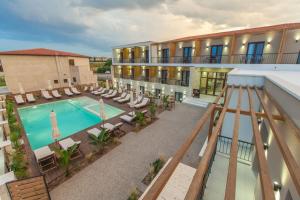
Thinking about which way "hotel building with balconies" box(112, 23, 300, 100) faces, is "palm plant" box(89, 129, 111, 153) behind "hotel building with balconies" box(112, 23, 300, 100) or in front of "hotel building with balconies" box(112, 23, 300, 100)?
in front

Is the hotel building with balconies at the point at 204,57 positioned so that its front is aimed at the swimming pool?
yes

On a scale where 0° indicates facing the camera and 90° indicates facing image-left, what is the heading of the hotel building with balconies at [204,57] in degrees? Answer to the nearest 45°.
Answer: approximately 45°

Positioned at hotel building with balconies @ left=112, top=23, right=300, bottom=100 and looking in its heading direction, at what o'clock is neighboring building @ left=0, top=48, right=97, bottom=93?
neighboring building @ left=0, top=48, right=97, bottom=93 is roughly at 1 o'clock from hotel building with balconies @ left=112, top=23, right=300, bottom=100.

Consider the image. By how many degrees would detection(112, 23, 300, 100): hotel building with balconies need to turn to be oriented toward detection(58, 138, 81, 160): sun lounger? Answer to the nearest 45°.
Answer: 0° — it already faces it

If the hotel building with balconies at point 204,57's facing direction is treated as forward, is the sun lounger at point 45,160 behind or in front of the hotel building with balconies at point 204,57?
in front
